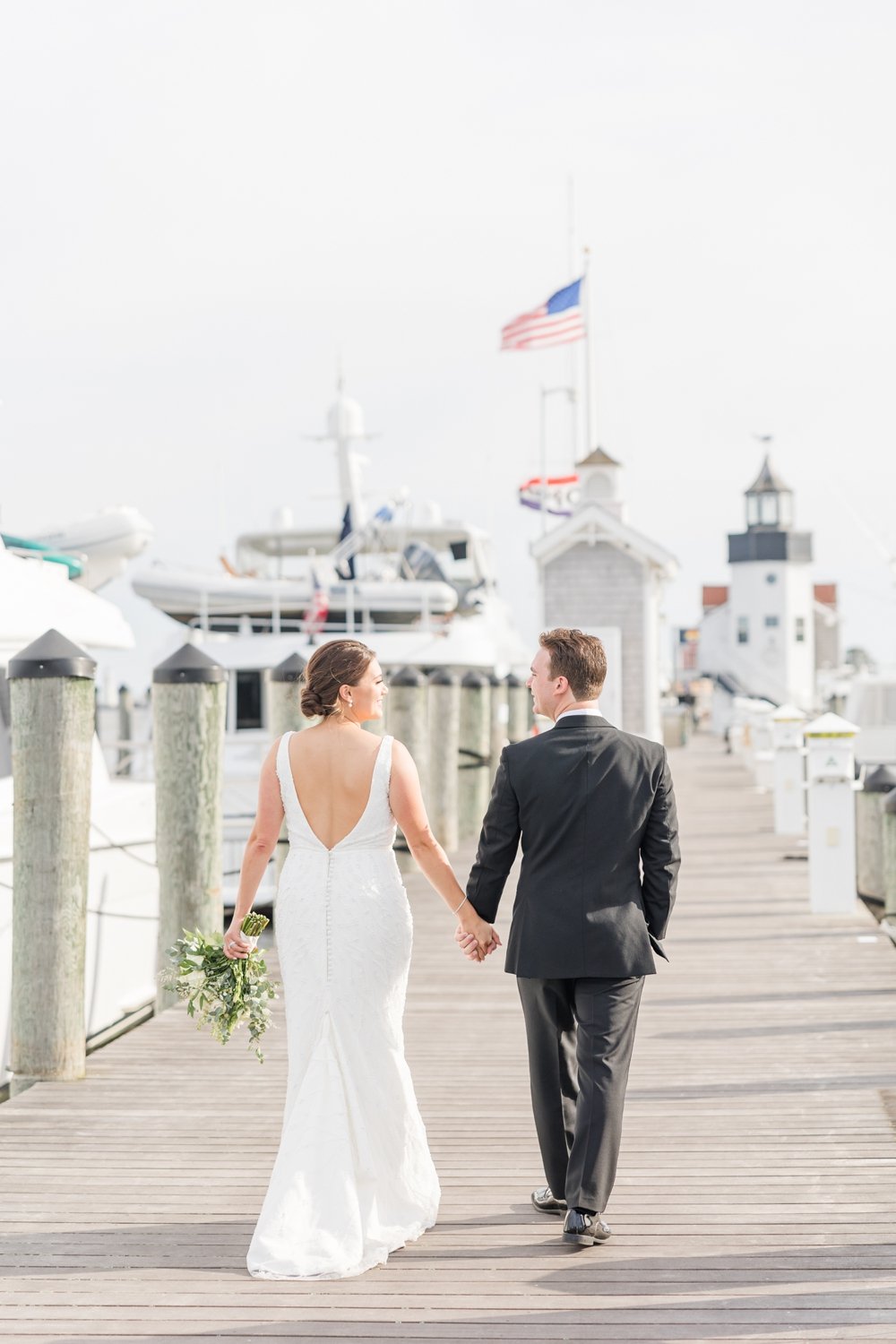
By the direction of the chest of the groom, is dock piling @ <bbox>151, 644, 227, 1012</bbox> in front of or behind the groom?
in front

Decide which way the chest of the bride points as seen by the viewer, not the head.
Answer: away from the camera

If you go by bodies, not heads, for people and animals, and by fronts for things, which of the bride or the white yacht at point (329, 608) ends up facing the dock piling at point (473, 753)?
the bride

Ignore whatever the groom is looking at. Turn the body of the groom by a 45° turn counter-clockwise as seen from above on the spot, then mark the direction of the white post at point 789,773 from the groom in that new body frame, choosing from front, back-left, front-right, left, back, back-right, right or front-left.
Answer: front-right

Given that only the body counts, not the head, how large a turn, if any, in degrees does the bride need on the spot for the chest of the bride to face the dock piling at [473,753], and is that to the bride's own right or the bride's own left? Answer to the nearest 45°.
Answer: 0° — they already face it

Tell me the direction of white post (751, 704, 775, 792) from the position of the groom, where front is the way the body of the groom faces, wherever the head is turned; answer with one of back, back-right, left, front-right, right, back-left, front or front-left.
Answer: front

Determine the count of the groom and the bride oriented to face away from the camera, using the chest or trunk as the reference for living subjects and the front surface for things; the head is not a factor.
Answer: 2

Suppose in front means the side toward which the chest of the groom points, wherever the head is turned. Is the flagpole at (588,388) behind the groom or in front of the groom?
in front

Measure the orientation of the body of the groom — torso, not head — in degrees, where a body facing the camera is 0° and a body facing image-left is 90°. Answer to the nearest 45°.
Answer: approximately 180°

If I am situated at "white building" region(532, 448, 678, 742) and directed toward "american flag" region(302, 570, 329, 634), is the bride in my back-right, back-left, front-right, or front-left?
front-left

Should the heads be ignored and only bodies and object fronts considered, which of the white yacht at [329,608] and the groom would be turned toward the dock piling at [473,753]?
the groom

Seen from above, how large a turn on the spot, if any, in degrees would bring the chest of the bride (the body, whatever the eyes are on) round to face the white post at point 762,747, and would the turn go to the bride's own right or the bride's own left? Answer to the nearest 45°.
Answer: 0° — they already face it

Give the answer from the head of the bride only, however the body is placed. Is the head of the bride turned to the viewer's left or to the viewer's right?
to the viewer's right
